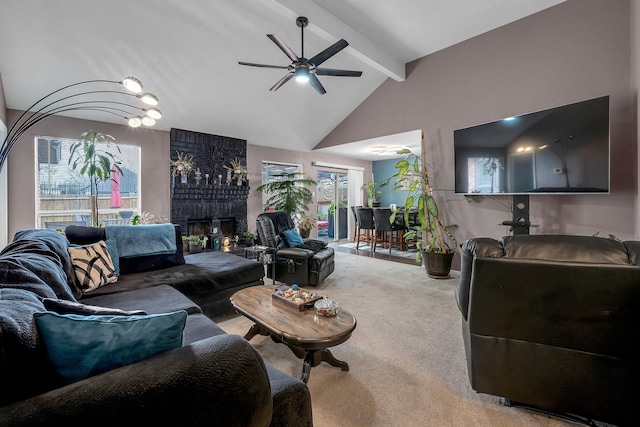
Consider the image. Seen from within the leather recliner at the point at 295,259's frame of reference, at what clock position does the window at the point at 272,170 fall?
The window is roughly at 7 o'clock from the leather recliner.

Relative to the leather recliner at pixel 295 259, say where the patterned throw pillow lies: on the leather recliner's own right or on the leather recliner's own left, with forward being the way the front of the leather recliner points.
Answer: on the leather recliner's own right

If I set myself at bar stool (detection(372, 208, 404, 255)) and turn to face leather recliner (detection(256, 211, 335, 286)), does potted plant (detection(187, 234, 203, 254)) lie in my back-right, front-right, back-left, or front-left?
front-right

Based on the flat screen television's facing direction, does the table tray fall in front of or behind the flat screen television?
in front

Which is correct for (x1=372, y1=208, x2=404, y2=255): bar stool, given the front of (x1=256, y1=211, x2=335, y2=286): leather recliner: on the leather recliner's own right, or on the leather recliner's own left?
on the leather recliner's own left

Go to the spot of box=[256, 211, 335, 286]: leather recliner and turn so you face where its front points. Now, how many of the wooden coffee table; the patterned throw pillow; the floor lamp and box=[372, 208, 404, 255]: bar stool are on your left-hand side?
1

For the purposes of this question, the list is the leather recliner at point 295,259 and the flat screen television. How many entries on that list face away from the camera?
0

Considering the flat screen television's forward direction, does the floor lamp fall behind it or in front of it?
in front

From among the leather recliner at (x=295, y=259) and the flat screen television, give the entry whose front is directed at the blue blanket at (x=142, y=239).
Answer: the flat screen television

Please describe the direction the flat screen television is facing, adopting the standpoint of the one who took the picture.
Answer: facing the viewer and to the left of the viewer

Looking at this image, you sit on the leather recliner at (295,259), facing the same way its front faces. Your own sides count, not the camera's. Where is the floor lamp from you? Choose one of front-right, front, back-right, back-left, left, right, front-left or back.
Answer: back-right

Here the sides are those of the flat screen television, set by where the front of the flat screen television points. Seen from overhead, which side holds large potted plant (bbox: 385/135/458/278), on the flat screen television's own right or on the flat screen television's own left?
on the flat screen television's own right

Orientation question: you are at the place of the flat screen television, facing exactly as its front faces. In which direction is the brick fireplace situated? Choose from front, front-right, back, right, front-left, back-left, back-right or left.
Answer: front-right

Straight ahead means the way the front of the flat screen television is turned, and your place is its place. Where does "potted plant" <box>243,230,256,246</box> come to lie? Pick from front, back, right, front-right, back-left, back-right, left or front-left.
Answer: front-right

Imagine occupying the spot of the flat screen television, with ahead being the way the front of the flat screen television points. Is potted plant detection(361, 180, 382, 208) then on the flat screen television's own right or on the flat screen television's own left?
on the flat screen television's own right

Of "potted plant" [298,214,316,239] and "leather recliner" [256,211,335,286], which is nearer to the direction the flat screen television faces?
the leather recliner

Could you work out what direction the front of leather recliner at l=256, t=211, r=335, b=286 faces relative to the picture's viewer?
facing the viewer and to the right of the viewer

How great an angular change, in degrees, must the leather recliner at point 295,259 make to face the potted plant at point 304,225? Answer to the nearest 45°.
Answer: approximately 135° to its left
